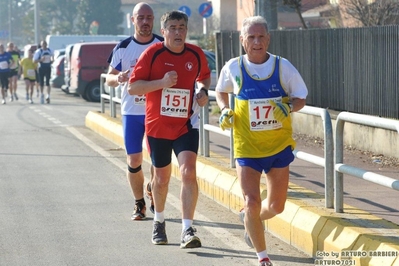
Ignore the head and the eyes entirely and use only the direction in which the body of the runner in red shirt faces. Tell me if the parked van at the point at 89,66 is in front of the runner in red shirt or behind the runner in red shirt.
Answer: behind

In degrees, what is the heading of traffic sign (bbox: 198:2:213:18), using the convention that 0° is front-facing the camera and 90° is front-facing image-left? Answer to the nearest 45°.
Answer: approximately 0°

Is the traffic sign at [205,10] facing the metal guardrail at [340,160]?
yes

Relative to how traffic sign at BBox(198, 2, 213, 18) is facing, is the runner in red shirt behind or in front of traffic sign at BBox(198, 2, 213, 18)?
in front

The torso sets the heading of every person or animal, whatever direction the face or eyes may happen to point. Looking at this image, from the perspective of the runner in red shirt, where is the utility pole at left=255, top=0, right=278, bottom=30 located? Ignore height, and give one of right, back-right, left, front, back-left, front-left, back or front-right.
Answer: back

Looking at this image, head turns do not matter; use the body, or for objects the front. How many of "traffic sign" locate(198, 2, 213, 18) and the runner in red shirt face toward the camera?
2

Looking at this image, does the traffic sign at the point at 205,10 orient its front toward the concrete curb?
yes
